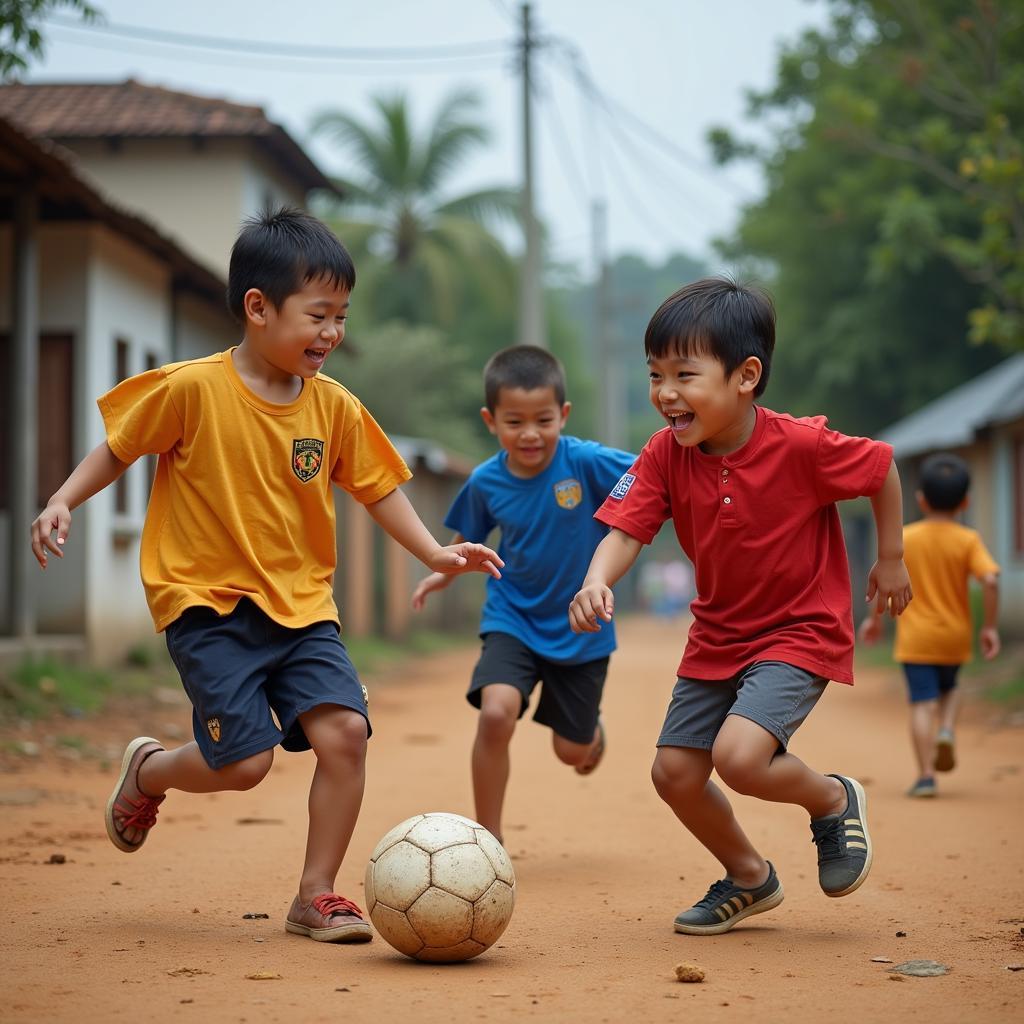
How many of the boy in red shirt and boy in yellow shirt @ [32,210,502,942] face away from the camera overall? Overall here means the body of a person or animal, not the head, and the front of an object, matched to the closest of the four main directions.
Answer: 0

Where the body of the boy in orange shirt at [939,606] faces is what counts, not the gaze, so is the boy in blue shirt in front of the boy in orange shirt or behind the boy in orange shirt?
behind

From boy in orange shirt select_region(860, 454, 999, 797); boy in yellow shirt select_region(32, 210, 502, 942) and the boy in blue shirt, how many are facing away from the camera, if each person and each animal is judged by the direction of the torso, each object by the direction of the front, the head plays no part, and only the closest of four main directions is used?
1

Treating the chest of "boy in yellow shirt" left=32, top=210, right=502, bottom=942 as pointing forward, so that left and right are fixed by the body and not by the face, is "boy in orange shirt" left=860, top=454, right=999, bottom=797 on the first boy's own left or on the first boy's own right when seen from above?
on the first boy's own left

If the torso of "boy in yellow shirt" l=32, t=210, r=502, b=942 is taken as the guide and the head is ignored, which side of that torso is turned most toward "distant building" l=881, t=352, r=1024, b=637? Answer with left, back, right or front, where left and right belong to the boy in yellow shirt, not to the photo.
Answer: left

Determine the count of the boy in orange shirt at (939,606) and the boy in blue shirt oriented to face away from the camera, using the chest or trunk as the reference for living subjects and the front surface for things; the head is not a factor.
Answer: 1

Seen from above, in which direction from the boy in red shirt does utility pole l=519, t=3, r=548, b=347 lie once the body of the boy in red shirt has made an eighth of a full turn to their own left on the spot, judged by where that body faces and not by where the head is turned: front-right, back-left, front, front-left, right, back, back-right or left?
back

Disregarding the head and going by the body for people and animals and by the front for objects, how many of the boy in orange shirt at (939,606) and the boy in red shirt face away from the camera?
1

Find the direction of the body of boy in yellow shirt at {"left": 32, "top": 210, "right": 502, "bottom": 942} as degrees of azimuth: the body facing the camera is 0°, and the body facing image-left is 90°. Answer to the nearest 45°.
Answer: approximately 315°

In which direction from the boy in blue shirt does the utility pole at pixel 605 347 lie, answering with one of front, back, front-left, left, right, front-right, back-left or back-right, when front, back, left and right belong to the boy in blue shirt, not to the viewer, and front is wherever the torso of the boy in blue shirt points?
back

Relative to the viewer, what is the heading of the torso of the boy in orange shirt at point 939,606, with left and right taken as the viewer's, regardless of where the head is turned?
facing away from the viewer

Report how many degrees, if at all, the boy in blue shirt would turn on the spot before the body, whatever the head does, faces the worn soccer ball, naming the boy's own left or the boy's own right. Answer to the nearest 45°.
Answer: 0° — they already face it

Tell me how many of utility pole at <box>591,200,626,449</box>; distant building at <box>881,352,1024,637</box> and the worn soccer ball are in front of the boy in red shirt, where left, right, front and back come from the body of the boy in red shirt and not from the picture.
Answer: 1

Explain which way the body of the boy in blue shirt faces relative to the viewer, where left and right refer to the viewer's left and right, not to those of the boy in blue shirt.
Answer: facing the viewer

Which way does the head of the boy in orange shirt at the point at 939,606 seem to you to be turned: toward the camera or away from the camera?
away from the camera
